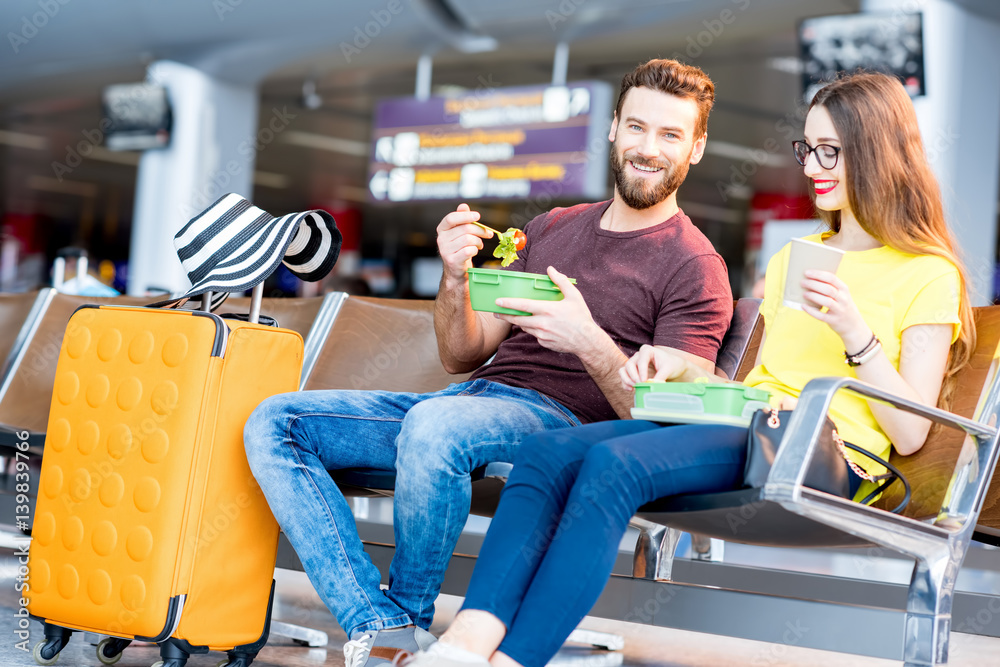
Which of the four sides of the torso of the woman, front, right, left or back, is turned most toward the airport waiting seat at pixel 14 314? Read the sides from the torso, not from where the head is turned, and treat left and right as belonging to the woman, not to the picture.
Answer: right

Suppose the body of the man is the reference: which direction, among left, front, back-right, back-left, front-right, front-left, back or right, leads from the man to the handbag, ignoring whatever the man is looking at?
left

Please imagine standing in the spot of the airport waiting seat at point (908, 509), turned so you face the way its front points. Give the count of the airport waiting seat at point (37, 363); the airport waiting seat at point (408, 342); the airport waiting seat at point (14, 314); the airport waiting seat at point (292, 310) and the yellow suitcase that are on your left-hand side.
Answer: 0

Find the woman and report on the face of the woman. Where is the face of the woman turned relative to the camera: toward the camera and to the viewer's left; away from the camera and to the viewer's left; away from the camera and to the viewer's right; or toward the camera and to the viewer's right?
toward the camera and to the viewer's left

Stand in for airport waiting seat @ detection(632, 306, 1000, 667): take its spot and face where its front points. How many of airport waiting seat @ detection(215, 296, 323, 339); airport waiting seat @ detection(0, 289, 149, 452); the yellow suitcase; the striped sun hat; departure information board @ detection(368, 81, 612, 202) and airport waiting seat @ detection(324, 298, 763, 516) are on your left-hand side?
0

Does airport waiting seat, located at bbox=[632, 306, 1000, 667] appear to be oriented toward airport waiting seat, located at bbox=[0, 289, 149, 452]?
no

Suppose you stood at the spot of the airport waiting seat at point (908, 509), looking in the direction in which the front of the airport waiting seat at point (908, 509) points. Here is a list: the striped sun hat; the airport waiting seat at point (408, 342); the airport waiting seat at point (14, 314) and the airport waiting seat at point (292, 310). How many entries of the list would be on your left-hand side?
0

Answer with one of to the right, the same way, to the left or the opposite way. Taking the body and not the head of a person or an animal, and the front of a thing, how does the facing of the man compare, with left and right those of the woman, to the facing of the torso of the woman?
the same way

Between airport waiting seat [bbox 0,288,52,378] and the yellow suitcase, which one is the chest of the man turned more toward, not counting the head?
the yellow suitcase

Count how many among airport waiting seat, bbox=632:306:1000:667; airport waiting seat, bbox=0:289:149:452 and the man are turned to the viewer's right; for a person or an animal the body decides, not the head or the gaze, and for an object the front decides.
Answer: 0

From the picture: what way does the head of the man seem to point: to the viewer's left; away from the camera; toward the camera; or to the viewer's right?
toward the camera

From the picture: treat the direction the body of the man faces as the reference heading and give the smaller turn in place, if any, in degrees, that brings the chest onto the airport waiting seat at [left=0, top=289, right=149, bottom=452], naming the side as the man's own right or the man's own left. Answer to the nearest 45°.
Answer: approximately 90° to the man's own right

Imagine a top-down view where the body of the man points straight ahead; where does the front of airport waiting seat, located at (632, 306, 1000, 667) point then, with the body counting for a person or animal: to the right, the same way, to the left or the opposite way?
the same way

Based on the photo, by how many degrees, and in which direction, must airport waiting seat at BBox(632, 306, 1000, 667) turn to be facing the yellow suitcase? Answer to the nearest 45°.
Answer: approximately 45° to its right

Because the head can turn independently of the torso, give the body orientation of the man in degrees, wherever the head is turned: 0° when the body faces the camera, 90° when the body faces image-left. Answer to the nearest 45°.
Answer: approximately 45°

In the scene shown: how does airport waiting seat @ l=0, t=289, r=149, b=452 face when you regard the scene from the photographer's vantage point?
facing the viewer and to the left of the viewer

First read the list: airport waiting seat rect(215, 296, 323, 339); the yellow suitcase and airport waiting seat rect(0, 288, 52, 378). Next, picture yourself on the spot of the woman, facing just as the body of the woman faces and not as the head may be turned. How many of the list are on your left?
0

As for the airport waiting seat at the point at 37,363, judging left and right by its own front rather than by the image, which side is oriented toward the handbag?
left

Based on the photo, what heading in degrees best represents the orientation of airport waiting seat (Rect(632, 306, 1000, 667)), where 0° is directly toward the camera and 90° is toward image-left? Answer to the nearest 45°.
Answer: approximately 45°

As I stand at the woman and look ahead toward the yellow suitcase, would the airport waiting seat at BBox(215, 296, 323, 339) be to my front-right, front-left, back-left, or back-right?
front-right

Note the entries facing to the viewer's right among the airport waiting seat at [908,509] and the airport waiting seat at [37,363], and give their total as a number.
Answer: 0
